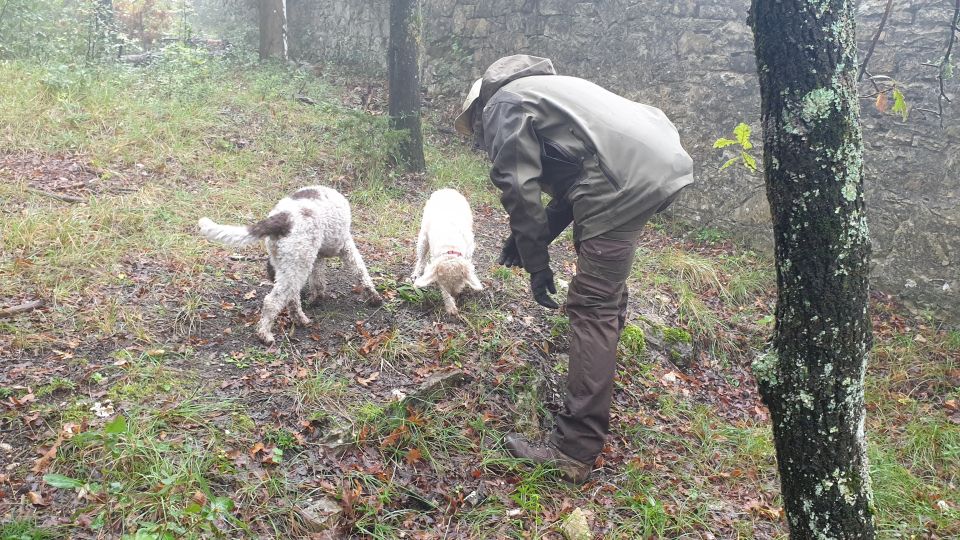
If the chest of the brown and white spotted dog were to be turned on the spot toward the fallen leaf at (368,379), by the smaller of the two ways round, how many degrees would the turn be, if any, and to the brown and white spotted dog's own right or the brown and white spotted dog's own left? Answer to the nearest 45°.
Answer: approximately 90° to the brown and white spotted dog's own right

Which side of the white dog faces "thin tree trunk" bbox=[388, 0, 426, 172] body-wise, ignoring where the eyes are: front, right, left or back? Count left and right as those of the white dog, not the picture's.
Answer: back

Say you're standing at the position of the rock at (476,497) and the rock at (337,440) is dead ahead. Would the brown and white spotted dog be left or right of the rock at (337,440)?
right

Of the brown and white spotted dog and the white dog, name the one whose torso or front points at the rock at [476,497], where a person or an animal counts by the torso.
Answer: the white dog

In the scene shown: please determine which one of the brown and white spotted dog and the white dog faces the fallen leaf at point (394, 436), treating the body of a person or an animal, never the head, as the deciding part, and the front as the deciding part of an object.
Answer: the white dog

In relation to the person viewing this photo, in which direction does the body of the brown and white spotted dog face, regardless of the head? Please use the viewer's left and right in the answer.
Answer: facing away from the viewer and to the right of the viewer

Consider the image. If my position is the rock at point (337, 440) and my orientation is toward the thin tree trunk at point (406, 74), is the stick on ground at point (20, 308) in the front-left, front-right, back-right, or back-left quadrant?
front-left

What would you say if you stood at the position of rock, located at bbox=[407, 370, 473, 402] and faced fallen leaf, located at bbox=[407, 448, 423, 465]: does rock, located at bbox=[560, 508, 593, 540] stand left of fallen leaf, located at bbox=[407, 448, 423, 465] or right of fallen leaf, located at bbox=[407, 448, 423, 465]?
left

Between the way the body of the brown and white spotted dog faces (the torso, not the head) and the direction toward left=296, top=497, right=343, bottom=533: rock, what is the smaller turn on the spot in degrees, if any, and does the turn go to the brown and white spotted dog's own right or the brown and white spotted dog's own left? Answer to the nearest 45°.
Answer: approximately 135° to the brown and white spotted dog's own right

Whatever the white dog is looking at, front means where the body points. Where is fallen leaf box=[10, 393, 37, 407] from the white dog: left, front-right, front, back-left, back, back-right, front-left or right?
front-right

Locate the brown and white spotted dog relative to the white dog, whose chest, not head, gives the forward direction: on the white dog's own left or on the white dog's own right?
on the white dog's own right

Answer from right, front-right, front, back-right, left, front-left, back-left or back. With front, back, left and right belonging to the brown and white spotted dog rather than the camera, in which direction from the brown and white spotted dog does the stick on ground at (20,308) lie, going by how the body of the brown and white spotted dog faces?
back-left

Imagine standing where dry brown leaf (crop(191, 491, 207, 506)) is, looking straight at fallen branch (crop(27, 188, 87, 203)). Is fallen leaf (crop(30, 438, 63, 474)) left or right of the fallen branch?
left

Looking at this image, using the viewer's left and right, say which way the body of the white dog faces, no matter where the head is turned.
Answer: facing the viewer

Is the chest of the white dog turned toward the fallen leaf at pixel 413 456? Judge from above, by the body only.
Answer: yes

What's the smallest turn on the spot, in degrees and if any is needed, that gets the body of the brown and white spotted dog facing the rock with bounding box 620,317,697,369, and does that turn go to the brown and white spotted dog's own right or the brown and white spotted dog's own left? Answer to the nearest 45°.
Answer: approximately 45° to the brown and white spotted dog's own right

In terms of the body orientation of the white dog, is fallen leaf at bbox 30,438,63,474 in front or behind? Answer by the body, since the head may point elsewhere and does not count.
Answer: in front

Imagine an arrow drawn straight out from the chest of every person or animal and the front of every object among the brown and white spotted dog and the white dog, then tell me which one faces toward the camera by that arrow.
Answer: the white dog

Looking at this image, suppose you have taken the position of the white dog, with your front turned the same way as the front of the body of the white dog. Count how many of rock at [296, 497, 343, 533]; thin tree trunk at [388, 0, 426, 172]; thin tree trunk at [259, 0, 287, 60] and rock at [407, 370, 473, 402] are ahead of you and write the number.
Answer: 2
